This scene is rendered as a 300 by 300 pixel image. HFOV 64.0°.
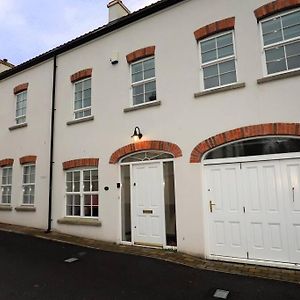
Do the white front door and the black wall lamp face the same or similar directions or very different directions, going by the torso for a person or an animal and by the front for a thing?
same or similar directions

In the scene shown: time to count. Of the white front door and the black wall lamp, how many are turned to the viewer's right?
0

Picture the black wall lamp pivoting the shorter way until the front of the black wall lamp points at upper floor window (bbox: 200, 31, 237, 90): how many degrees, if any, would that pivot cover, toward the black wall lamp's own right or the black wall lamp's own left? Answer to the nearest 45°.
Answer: approximately 90° to the black wall lamp's own left

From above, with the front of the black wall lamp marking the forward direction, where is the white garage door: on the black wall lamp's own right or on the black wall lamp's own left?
on the black wall lamp's own left

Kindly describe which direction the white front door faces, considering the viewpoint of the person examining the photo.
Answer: facing the viewer and to the left of the viewer

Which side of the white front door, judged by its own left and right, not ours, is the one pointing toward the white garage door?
left
